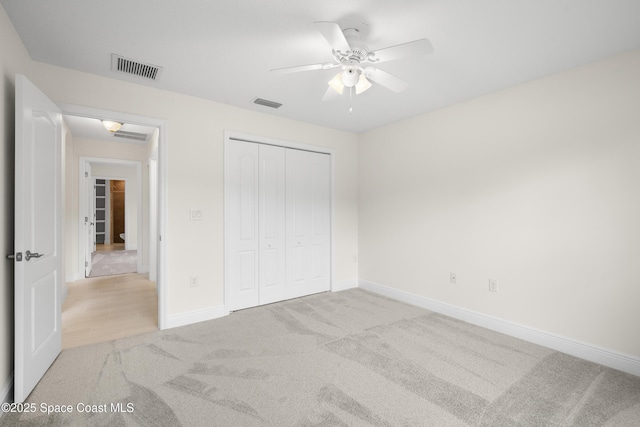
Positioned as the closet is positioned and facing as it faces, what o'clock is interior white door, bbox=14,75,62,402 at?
The interior white door is roughly at 3 o'clock from the closet.

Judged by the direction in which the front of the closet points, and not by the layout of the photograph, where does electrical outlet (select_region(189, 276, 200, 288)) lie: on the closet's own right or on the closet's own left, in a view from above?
on the closet's own right

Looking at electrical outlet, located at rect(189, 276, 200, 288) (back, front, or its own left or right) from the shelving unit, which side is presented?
back

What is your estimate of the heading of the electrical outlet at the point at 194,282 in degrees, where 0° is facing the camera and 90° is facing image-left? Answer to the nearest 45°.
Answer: approximately 0°

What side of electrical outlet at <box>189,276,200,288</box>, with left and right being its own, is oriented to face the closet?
left

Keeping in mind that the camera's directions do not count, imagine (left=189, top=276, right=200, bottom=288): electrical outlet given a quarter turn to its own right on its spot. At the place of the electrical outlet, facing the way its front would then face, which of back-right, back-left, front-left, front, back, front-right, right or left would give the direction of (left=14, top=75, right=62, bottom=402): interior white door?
front-left

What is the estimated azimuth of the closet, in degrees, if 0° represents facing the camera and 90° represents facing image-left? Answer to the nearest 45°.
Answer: approximately 315°

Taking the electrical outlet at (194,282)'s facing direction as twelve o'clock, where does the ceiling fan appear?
The ceiling fan is roughly at 11 o'clock from the electrical outlet.

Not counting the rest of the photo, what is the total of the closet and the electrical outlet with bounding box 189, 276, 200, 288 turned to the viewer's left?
0
